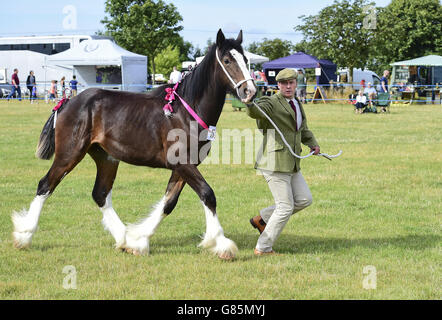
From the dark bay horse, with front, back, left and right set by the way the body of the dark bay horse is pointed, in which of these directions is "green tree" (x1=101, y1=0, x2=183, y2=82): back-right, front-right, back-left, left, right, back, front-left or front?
left

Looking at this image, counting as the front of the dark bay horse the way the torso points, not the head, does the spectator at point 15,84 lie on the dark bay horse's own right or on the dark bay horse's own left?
on the dark bay horse's own left

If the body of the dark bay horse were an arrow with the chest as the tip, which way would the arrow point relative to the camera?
to the viewer's right

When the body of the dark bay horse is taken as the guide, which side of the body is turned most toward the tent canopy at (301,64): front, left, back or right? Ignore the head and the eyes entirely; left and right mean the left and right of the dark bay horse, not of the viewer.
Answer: left

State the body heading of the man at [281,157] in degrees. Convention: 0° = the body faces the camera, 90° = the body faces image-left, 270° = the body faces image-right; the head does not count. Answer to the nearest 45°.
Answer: approximately 315°

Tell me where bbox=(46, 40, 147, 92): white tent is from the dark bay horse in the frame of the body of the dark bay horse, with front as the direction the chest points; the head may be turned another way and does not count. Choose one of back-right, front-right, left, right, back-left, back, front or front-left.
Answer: left
